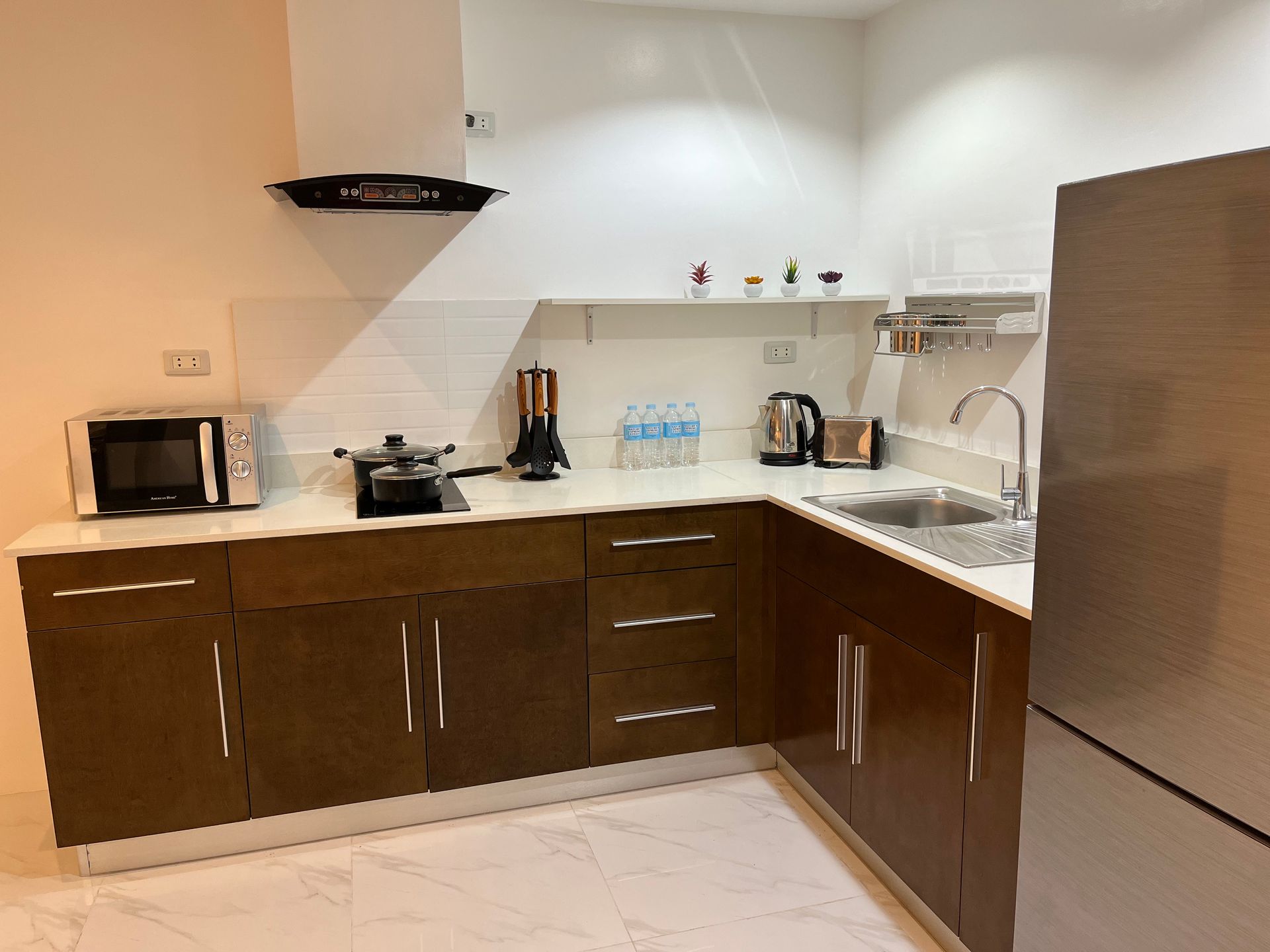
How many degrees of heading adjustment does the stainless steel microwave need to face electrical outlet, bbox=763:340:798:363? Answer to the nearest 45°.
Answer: approximately 90° to its left

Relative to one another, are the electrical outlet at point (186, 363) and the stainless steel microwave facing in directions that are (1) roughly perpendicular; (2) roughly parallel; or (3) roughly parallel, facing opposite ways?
roughly parallel

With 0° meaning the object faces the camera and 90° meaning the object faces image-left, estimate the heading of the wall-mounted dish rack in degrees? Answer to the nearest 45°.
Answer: approximately 45°

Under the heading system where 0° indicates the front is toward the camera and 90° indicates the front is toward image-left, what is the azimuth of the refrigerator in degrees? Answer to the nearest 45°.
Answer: approximately 45°

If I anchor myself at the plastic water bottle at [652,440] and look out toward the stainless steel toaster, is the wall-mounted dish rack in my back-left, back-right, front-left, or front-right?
front-right

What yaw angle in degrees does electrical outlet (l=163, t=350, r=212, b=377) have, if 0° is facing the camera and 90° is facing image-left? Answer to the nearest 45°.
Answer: approximately 0°

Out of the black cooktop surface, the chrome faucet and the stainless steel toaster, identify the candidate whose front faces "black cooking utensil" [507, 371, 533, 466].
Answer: the chrome faucet

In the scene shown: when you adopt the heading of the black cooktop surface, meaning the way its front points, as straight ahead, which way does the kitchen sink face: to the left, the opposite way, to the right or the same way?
to the right

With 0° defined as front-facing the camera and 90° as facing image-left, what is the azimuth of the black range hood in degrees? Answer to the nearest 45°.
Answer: approximately 0°

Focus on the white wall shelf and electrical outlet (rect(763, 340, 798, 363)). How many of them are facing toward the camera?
2

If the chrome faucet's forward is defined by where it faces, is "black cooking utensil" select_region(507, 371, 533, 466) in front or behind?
in front

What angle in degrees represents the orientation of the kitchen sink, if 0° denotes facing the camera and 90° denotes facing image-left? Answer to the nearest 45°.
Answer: approximately 45°

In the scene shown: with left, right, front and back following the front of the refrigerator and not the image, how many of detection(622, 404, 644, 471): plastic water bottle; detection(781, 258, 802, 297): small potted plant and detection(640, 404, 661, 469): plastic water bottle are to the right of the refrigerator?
3

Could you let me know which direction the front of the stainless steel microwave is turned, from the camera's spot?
facing the viewer

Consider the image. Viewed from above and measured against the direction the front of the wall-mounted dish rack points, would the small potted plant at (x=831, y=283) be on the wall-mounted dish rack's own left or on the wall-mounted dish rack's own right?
on the wall-mounted dish rack's own right
